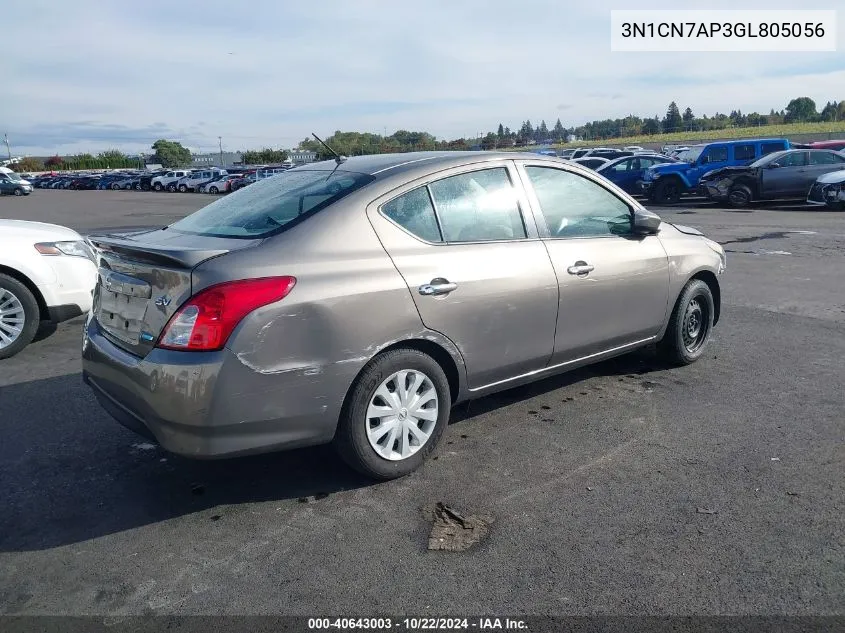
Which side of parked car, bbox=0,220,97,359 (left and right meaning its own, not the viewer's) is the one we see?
right

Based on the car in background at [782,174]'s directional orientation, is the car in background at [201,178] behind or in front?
in front

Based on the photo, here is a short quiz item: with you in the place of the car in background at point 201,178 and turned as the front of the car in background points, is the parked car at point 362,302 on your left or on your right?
on your left

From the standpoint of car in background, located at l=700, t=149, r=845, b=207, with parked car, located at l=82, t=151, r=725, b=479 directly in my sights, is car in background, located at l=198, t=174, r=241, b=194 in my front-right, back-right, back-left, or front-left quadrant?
back-right

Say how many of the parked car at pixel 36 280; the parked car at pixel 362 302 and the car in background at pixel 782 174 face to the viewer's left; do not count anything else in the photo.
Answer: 1

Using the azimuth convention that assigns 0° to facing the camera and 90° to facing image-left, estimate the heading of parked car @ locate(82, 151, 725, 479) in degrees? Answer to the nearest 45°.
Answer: approximately 225°

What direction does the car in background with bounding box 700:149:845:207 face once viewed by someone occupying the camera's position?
facing to the left of the viewer

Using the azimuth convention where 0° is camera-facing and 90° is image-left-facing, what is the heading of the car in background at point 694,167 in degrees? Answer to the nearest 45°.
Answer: approximately 45°

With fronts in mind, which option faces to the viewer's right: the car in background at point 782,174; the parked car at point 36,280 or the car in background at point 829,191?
the parked car
